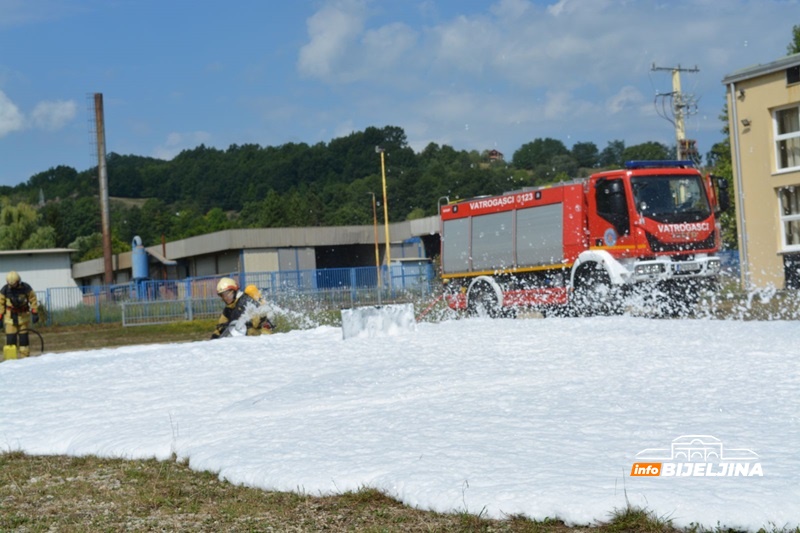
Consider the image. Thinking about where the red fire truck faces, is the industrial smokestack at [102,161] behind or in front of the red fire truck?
behind

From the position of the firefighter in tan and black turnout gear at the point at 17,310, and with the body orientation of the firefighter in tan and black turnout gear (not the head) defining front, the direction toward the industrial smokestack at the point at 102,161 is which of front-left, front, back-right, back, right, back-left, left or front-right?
back

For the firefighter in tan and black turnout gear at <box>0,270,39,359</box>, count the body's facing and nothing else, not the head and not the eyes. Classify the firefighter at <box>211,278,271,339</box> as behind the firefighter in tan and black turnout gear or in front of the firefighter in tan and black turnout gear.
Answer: in front

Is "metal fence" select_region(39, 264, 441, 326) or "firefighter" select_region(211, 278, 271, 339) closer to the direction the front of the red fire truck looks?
the firefighter

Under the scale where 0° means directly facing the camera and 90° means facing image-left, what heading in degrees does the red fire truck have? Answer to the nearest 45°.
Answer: approximately 315°

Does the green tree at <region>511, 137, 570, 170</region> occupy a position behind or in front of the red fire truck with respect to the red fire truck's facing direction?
behind

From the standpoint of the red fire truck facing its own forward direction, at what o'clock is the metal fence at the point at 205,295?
The metal fence is roughly at 6 o'clock from the red fire truck.

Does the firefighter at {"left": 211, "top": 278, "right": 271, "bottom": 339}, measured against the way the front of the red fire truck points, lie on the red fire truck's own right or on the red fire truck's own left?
on the red fire truck's own right

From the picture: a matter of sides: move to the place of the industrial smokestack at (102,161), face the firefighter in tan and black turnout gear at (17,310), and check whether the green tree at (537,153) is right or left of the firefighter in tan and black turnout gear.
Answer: left

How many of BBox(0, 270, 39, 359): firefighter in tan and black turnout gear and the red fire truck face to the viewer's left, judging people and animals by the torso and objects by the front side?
0
